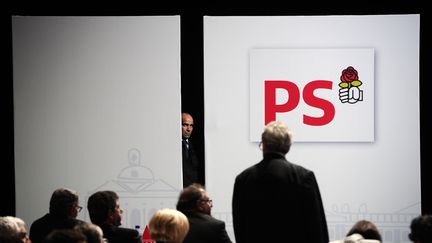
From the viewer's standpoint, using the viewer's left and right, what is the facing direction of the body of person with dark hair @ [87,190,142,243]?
facing away from the viewer and to the right of the viewer

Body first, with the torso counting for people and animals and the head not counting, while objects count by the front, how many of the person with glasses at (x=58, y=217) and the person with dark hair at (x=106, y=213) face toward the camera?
0

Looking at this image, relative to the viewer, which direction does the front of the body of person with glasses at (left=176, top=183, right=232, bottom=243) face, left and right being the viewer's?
facing away from the viewer and to the right of the viewer

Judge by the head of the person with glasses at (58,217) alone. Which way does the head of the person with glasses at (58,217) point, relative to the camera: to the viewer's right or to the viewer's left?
to the viewer's right

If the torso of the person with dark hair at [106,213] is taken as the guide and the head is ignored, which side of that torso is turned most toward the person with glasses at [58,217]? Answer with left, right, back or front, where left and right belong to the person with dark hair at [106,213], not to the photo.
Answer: left

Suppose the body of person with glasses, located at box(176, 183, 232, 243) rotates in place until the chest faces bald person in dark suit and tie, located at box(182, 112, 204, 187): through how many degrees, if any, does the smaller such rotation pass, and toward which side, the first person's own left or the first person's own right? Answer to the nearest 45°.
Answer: approximately 45° to the first person's own left

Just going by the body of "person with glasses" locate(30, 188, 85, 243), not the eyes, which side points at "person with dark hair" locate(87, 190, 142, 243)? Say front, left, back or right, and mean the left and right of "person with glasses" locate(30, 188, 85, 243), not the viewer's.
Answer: right

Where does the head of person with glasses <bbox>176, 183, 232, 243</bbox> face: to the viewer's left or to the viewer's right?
to the viewer's right

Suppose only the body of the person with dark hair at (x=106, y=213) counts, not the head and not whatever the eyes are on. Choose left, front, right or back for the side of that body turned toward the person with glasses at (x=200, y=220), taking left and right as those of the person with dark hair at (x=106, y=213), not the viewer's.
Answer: right
